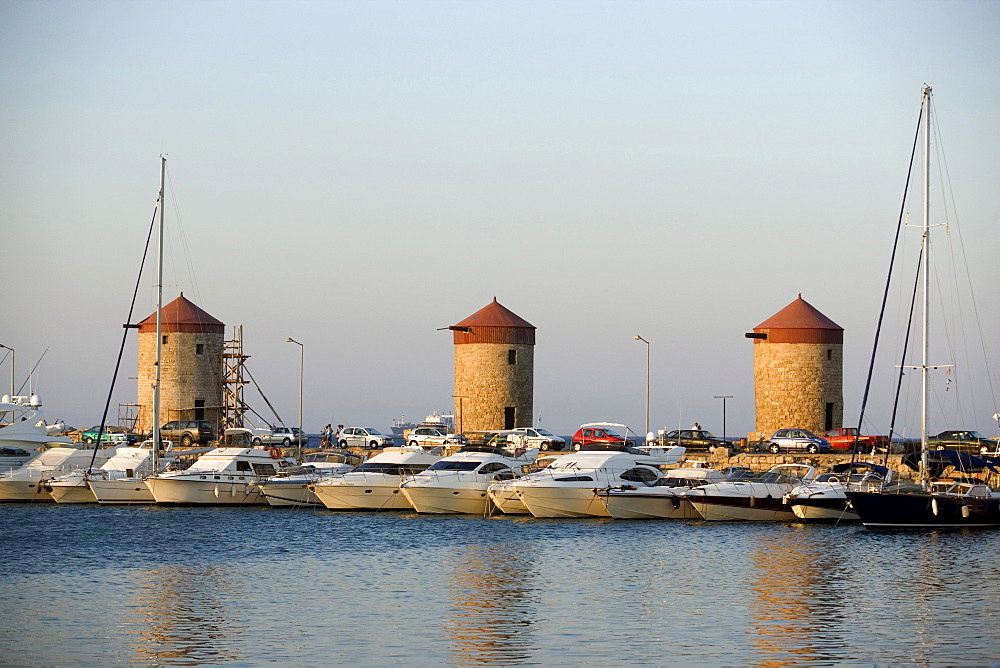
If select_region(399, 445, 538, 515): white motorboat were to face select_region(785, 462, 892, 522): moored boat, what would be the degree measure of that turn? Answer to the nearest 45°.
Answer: approximately 135° to its left

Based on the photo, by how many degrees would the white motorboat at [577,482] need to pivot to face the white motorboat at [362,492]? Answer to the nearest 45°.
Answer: approximately 45° to its right

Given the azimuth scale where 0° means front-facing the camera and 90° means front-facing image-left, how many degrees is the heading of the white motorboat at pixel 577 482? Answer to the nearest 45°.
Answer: approximately 45°

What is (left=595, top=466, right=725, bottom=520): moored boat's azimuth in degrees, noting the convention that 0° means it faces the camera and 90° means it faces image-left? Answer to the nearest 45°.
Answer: approximately 45°

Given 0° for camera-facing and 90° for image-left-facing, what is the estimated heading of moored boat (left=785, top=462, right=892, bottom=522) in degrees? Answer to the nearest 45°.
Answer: approximately 45°

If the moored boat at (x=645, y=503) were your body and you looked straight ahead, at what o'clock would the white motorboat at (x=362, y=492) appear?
The white motorboat is roughly at 2 o'clock from the moored boat.

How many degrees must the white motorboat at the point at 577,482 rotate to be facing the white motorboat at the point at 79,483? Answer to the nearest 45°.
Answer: approximately 45° to its right

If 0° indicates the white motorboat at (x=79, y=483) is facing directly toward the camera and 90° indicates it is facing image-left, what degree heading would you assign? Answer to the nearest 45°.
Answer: approximately 45°

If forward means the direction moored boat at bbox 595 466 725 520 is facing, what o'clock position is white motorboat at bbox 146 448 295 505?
The white motorboat is roughly at 2 o'clock from the moored boat.
